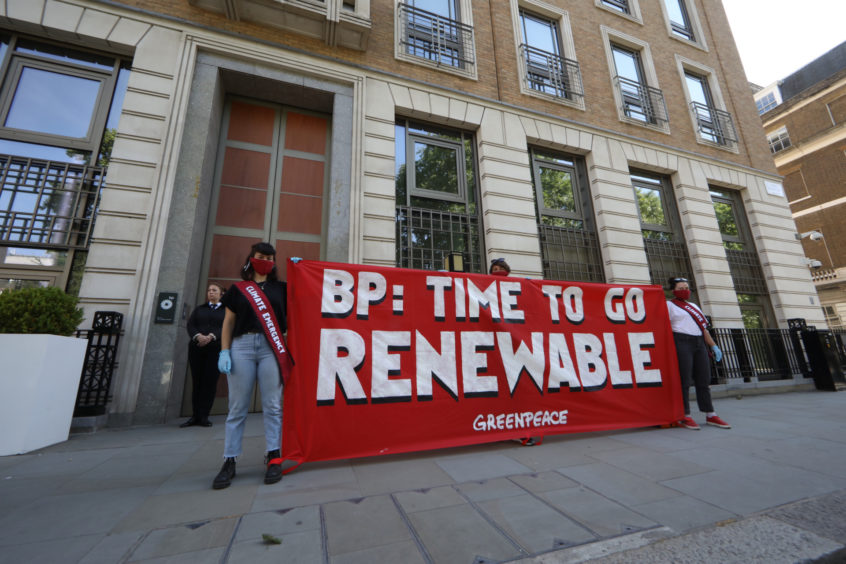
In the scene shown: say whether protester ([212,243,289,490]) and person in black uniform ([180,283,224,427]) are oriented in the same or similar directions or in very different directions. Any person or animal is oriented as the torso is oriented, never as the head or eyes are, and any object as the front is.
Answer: same or similar directions

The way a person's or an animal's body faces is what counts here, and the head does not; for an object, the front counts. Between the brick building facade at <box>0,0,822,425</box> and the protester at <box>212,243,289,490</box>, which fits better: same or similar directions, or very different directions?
same or similar directions

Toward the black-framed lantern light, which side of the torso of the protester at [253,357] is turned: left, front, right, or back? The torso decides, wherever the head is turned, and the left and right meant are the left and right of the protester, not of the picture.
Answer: left

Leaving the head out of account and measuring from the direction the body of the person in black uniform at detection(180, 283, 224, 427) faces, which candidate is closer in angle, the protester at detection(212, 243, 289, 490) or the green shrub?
the protester

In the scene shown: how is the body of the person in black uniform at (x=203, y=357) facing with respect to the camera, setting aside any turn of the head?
toward the camera

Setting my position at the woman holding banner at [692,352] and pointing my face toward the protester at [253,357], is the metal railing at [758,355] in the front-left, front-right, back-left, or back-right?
back-right

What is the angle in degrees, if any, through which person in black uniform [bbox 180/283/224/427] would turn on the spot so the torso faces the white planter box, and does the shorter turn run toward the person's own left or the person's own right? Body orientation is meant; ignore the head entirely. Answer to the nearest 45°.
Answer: approximately 90° to the person's own right

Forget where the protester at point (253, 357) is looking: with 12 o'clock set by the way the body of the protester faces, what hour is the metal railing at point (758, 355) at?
The metal railing is roughly at 9 o'clock from the protester.

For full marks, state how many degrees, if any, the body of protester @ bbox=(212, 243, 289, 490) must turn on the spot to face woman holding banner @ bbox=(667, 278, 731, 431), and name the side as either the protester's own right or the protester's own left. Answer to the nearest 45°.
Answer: approximately 90° to the protester's own left

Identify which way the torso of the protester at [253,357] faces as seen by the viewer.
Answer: toward the camera

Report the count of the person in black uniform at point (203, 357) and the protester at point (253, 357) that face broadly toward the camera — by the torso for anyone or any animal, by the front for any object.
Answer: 2

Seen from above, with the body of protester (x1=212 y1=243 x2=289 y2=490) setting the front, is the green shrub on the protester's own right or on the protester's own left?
on the protester's own right

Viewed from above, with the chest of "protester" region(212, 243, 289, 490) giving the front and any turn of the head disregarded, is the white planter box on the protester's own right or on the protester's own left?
on the protester's own right

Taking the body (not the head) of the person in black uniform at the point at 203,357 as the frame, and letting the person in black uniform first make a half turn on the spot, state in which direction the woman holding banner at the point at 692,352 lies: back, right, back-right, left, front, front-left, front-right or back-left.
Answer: back-right

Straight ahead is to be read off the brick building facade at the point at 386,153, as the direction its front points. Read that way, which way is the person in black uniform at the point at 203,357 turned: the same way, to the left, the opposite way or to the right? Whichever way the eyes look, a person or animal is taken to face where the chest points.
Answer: the same way
